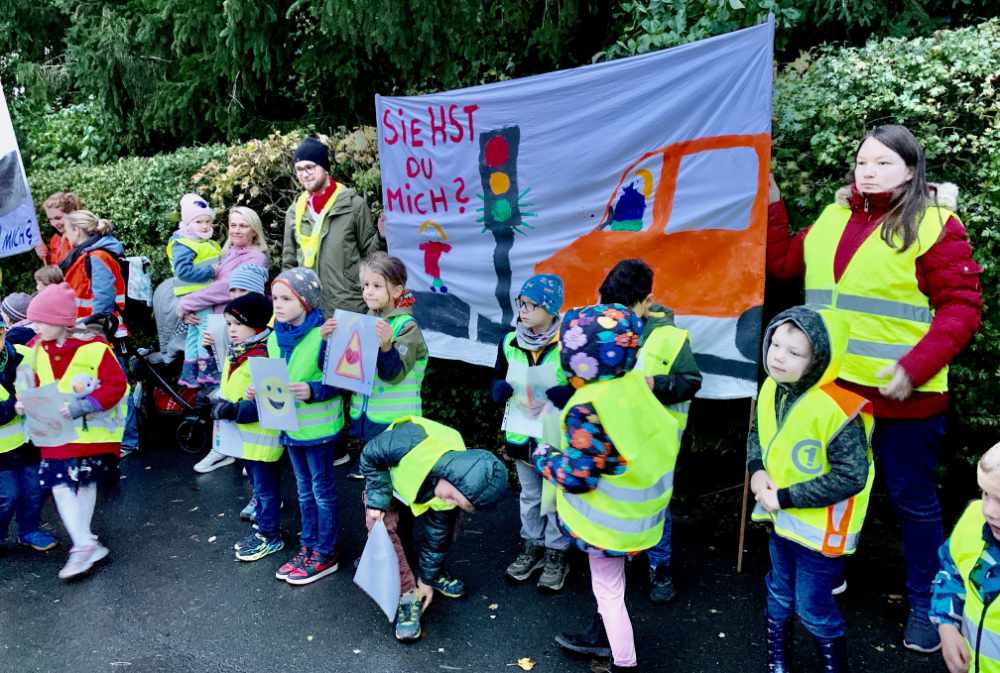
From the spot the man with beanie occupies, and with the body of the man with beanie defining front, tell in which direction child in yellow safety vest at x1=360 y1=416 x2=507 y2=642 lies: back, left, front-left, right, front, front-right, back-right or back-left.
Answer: front-left

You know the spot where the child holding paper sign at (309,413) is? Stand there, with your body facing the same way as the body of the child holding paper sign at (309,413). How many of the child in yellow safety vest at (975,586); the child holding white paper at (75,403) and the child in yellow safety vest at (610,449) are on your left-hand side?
2

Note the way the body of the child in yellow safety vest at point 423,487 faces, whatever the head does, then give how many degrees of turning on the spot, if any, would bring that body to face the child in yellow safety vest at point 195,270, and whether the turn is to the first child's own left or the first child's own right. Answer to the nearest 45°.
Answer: approximately 180°

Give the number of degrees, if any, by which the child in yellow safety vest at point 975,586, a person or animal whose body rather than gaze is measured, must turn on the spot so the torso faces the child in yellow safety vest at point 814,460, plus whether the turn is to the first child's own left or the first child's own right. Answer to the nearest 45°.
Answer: approximately 90° to the first child's own right

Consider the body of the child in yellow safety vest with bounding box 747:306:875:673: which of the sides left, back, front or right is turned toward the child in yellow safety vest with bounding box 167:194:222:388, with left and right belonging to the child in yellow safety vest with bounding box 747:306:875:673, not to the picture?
right

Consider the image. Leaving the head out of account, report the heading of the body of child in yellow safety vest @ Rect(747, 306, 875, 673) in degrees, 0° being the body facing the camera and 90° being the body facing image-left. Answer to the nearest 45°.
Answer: approximately 45°

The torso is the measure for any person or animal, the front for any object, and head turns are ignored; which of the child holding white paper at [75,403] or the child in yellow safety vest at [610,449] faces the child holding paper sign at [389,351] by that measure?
the child in yellow safety vest
